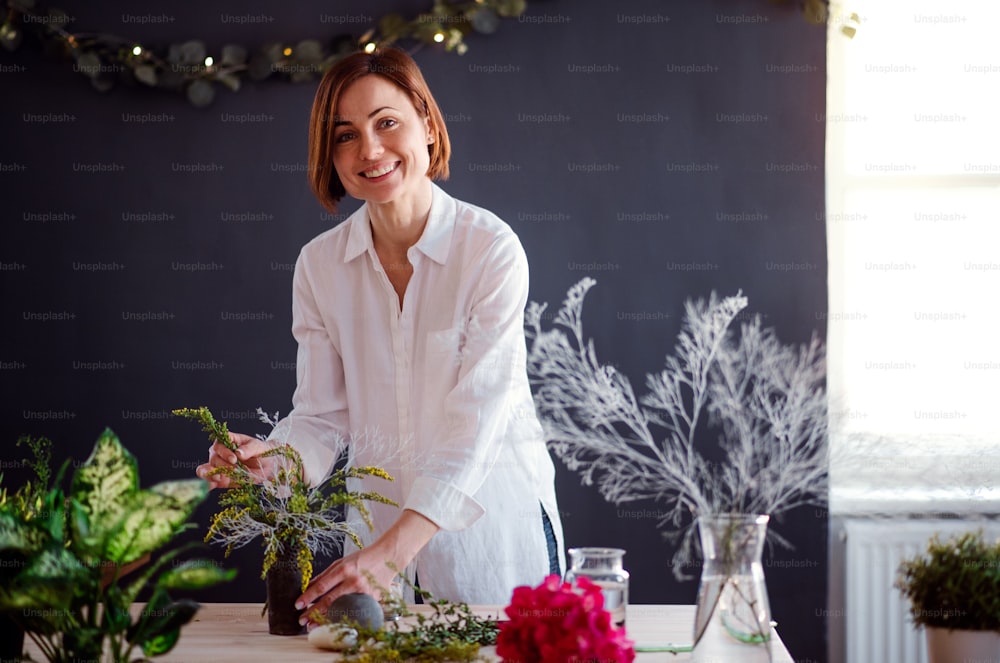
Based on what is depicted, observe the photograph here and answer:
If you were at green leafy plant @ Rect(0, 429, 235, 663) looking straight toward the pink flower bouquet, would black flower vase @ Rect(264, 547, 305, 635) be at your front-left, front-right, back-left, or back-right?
front-left

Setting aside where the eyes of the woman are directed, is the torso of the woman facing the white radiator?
no

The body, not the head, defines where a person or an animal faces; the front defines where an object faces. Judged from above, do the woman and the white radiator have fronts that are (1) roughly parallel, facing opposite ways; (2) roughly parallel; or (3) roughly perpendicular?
roughly parallel

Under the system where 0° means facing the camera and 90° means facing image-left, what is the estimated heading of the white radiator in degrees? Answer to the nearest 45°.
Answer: approximately 0°

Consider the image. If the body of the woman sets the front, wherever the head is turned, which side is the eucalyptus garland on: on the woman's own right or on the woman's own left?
on the woman's own right

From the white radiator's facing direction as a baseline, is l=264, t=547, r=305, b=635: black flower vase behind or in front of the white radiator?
in front

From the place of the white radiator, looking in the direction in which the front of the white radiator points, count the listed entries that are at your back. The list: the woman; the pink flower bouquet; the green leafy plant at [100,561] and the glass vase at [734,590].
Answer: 0

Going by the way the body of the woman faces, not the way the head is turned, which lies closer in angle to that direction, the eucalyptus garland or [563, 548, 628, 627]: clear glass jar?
the clear glass jar

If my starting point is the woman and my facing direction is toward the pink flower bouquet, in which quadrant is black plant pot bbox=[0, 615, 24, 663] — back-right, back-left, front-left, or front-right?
front-right

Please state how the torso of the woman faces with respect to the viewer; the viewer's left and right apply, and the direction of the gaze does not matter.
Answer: facing the viewer and to the left of the viewer

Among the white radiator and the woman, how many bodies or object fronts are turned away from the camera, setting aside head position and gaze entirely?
0

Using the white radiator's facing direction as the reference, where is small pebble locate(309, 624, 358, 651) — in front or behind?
in front

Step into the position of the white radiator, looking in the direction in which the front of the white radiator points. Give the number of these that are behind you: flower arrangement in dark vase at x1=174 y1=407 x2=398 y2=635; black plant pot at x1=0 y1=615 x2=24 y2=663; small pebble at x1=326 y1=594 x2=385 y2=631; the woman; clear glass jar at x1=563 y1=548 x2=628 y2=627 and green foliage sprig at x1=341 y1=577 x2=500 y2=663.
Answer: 0

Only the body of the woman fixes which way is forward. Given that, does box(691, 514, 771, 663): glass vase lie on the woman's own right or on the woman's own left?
on the woman's own left

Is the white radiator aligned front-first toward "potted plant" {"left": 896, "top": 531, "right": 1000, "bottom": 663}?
yes
